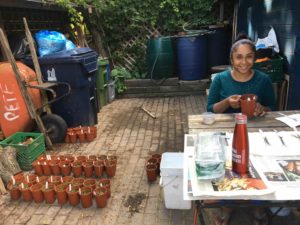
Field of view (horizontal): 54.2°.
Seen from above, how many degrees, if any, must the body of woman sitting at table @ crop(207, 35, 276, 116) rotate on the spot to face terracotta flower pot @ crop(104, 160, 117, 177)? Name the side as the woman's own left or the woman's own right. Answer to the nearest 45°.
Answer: approximately 90° to the woman's own right

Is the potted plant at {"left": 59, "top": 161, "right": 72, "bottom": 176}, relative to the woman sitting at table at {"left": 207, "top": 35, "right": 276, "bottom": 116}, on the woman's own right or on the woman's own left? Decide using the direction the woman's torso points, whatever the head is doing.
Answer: on the woman's own right

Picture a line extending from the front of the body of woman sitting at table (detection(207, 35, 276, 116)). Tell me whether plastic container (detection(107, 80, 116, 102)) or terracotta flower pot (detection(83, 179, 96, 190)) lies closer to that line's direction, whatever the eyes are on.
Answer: the terracotta flower pot

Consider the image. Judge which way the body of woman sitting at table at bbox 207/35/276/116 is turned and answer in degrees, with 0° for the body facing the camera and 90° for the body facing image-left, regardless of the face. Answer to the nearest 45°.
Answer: approximately 0°

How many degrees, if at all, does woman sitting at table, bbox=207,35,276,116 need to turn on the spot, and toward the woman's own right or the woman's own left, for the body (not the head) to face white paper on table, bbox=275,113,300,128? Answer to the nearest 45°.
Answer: approximately 45° to the woman's own left

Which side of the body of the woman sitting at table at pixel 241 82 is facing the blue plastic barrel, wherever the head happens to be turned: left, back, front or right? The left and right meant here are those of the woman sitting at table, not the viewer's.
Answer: back

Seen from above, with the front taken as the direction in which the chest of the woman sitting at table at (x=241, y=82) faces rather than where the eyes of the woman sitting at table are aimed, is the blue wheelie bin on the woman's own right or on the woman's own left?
on the woman's own right

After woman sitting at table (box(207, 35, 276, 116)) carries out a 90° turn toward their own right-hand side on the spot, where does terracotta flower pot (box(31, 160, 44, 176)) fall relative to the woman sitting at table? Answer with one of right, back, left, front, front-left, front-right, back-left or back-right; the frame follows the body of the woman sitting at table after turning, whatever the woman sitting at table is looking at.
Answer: front

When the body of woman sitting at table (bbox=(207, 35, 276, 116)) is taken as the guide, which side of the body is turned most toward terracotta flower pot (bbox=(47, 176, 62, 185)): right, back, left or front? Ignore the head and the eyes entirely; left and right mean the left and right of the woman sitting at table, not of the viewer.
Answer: right

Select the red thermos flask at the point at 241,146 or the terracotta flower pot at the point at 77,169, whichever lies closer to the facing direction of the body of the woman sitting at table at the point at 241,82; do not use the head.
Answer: the red thermos flask

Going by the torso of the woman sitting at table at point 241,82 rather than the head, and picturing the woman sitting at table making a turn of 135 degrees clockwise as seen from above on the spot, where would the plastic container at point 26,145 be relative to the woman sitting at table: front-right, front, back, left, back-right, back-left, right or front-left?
front-left

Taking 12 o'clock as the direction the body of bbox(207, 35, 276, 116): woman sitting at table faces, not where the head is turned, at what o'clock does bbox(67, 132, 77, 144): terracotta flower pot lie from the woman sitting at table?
The terracotta flower pot is roughly at 4 o'clock from the woman sitting at table.

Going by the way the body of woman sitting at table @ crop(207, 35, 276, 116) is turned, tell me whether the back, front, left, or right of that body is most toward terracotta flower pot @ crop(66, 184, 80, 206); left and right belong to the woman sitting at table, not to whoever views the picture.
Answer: right
